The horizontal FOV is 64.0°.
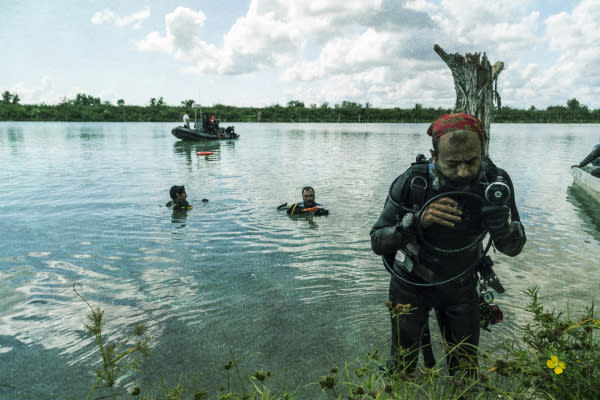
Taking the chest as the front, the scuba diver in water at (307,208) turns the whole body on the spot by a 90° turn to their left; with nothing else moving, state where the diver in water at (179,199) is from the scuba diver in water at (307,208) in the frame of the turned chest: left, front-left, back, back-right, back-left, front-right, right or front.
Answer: back

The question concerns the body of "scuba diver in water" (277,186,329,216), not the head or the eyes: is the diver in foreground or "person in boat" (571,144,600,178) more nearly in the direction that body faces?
the diver in foreground

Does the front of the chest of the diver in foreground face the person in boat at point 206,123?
no

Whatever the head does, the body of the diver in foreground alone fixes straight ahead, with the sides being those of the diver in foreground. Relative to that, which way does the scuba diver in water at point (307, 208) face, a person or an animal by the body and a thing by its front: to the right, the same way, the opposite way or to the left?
the same way

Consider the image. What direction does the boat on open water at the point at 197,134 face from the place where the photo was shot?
facing to the left of the viewer

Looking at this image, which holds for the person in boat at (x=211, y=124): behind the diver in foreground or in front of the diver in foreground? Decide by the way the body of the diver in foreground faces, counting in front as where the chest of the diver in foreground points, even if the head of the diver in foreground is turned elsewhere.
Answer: behind

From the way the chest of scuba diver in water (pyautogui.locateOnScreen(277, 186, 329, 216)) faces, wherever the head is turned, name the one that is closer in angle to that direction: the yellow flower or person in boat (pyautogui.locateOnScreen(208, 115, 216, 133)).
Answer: the yellow flower

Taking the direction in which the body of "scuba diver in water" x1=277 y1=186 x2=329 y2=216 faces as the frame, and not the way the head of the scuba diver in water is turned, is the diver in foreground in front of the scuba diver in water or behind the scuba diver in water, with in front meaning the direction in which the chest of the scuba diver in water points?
in front

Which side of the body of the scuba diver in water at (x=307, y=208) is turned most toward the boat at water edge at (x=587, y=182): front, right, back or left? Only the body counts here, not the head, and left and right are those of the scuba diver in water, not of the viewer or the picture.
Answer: left

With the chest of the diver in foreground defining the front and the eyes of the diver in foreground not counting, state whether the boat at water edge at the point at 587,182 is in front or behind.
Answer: behind

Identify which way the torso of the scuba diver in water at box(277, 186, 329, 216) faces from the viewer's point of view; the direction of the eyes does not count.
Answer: toward the camera

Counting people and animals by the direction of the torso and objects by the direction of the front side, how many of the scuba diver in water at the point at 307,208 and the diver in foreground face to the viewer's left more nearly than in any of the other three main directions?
0

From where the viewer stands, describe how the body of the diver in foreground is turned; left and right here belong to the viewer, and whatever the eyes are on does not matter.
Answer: facing the viewer

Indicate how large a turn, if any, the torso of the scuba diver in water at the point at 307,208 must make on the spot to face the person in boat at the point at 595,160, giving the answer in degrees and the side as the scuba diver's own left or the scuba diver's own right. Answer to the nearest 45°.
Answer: approximately 90° to the scuba diver's own left

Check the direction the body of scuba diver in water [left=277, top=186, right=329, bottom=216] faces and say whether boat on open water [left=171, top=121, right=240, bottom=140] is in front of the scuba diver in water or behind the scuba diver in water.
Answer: behind

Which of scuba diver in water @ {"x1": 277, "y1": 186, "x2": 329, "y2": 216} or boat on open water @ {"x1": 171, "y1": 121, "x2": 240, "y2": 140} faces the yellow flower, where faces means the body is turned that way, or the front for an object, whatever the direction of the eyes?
the scuba diver in water

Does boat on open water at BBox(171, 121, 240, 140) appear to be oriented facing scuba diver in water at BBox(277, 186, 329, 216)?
no

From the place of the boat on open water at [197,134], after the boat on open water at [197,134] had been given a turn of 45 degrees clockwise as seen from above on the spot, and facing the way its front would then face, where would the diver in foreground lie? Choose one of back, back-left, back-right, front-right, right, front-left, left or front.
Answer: back-left

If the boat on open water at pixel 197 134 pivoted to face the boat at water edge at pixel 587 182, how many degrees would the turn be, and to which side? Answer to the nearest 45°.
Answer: approximately 135° to its left

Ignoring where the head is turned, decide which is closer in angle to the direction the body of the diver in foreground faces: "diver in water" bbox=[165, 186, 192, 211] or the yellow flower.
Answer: the yellow flower
